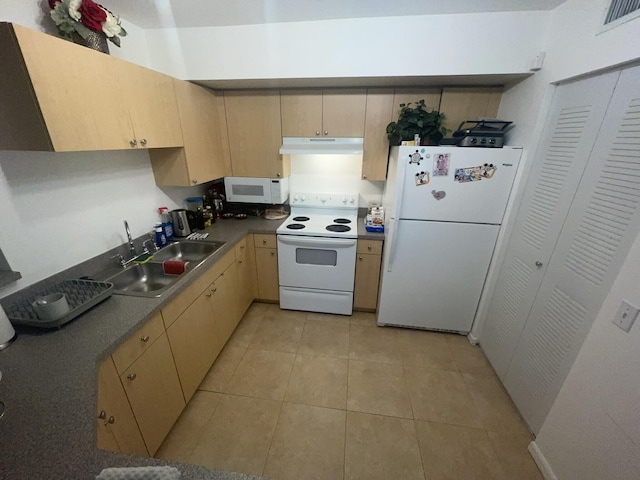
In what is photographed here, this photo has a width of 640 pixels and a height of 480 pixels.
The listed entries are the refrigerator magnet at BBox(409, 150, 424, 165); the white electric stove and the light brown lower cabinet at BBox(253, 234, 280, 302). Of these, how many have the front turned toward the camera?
3

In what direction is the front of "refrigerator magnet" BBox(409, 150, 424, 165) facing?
toward the camera

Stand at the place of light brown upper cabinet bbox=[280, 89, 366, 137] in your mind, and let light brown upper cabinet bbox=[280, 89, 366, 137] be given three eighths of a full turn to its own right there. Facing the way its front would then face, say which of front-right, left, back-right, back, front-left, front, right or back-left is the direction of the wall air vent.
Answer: back

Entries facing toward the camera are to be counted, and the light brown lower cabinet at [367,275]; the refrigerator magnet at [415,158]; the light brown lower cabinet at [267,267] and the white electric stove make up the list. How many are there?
4

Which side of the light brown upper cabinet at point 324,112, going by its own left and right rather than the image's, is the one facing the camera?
front

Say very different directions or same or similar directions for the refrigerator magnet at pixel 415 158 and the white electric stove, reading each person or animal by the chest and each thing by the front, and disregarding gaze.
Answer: same or similar directions

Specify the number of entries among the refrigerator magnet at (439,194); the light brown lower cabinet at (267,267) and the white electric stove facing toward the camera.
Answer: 3

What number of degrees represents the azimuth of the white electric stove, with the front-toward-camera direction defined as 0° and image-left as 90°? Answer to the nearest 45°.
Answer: approximately 0°

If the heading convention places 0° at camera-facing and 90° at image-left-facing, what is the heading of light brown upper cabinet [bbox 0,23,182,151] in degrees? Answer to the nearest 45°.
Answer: approximately 315°

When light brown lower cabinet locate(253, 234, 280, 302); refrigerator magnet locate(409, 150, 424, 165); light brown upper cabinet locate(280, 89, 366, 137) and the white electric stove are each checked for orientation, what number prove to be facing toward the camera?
4

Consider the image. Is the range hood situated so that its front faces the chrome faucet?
no

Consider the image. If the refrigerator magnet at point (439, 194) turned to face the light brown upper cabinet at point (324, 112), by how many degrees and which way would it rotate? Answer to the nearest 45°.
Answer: approximately 90° to its right

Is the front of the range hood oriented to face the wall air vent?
no

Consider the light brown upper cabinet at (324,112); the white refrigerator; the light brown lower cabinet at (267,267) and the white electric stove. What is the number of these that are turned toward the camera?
4

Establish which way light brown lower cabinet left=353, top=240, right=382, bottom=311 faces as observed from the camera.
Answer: facing the viewer

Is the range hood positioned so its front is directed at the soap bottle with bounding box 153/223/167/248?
no

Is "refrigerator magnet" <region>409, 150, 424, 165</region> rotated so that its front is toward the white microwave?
no

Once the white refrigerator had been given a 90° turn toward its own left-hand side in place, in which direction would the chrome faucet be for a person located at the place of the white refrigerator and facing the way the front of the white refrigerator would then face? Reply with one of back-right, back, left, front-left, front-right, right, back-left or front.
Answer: back-right
